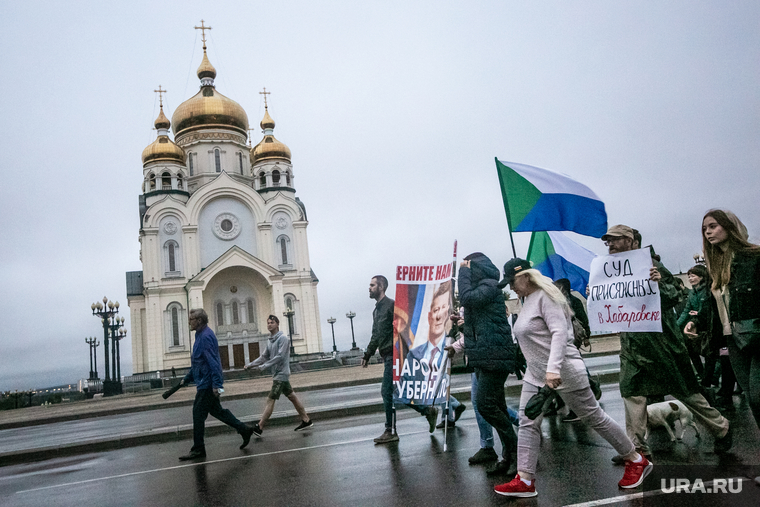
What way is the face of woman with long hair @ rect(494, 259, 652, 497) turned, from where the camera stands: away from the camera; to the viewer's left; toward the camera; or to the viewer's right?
to the viewer's left

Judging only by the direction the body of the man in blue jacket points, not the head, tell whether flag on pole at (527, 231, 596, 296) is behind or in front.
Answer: behind

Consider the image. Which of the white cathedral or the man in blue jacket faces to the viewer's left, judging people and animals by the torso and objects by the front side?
the man in blue jacket

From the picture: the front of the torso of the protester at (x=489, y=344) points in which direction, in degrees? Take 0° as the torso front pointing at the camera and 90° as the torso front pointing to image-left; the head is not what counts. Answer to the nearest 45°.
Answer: approximately 90°

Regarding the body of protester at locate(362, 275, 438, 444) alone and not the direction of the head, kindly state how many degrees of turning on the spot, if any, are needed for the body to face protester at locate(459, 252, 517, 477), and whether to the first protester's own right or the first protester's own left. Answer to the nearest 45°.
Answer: approximately 135° to the first protester's own left

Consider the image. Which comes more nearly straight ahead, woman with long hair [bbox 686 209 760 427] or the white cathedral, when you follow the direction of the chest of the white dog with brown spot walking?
the white cathedral

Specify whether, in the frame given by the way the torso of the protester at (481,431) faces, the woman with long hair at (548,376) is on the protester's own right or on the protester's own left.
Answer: on the protester's own left

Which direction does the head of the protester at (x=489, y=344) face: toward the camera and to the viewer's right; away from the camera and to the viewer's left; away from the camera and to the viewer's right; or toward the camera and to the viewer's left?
away from the camera and to the viewer's left

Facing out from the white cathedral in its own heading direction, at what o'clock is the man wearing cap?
The man wearing cap is roughly at 12 o'clock from the white cathedral.

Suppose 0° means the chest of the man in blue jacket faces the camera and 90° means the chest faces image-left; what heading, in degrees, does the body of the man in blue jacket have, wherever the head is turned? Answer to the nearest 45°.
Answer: approximately 90°

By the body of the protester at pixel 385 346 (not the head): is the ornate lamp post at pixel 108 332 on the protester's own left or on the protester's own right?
on the protester's own right

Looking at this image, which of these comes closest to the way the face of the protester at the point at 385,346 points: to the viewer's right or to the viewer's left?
to the viewer's left

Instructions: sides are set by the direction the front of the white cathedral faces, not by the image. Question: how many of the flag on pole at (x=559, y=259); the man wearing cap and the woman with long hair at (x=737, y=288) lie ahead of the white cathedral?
3

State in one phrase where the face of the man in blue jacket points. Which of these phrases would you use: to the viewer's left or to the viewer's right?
to the viewer's left
